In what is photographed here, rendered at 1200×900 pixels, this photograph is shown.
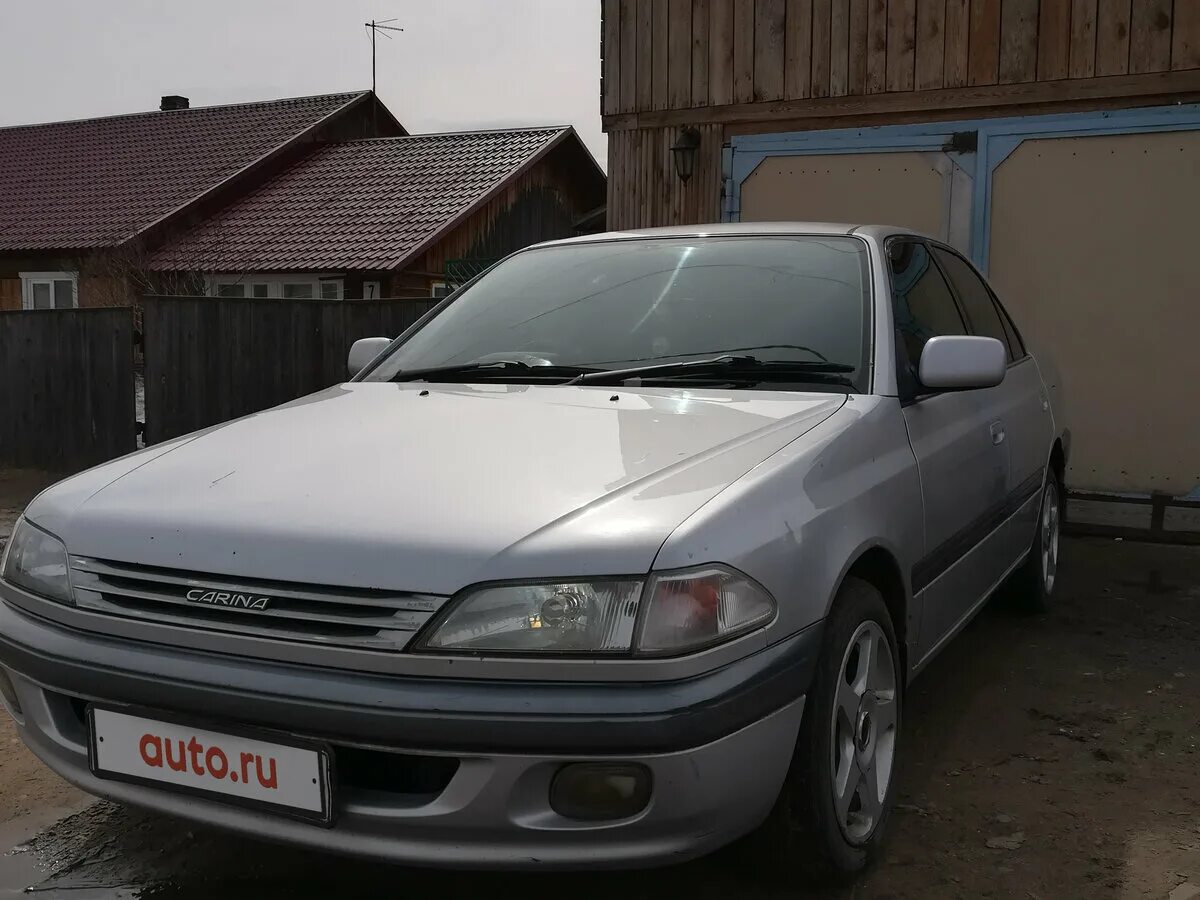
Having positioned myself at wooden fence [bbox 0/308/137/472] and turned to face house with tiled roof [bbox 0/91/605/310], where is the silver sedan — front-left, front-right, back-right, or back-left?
back-right

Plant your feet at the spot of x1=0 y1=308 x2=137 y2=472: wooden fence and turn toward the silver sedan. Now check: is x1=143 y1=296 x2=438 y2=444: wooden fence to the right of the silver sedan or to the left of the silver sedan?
left

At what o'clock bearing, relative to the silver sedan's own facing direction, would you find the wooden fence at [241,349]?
The wooden fence is roughly at 4 o'clock from the silver sedan.

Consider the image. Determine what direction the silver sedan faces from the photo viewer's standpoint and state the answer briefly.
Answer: facing the viewer and to the left of the viewer

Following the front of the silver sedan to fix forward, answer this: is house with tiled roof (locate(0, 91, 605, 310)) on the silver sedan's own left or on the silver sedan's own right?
on the silver sedan's own right

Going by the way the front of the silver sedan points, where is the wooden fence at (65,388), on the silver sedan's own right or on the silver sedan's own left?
on the silver sedan's own right
